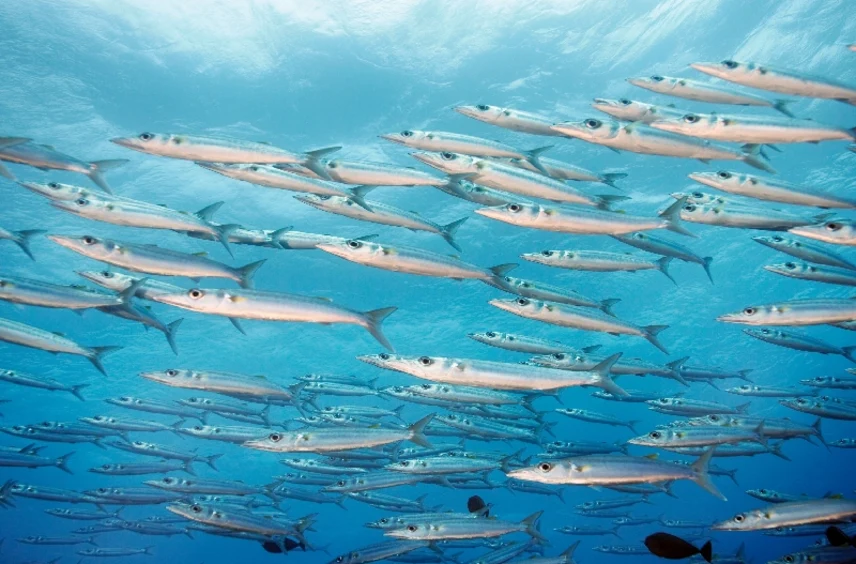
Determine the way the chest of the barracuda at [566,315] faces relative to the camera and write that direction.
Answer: to the viewer's left

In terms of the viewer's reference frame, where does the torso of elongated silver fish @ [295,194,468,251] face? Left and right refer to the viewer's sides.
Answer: facing to the left of the viewer

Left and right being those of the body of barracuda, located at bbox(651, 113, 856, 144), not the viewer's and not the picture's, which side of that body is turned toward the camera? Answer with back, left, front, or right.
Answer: left

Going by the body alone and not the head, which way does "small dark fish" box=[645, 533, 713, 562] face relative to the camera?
to the viewer's left

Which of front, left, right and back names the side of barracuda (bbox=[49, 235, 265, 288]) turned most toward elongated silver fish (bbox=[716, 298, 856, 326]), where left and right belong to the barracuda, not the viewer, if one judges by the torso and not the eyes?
back

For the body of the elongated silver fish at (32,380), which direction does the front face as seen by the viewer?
to the viewer's left

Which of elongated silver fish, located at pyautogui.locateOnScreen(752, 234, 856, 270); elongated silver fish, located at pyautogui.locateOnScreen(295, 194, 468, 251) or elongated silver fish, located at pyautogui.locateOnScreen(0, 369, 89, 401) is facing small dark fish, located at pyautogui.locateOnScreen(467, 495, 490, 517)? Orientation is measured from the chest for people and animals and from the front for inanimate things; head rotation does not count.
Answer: elongated silver fish, located at pyautogui.locateOnScreen(752, 234, 856, 270)

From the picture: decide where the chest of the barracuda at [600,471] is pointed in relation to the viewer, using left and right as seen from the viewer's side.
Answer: facing to the left of the viewer
